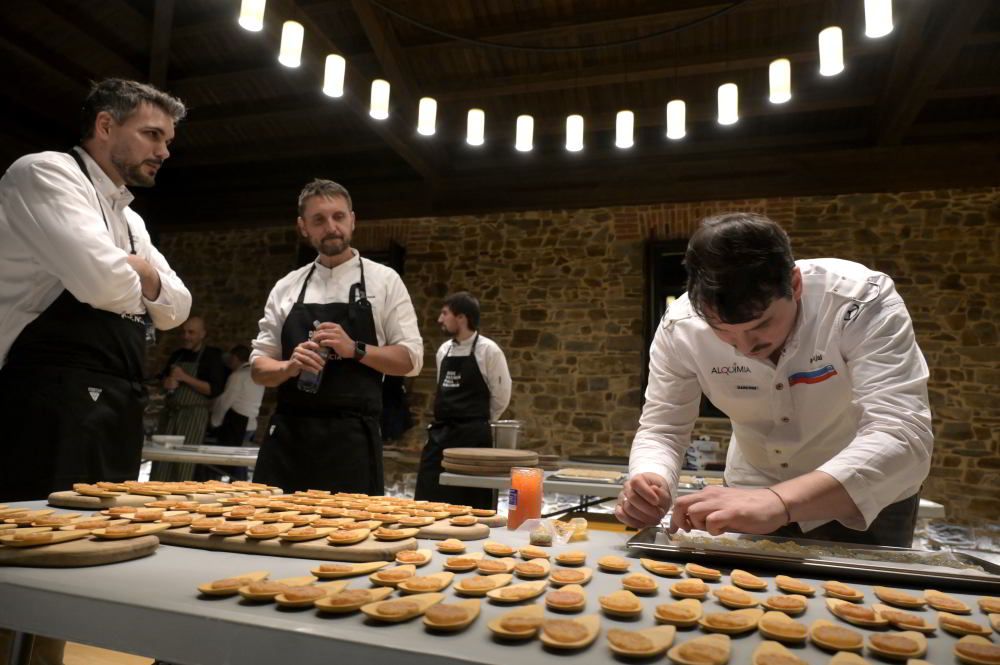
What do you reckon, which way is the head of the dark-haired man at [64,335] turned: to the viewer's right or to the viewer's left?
to the viewer's right

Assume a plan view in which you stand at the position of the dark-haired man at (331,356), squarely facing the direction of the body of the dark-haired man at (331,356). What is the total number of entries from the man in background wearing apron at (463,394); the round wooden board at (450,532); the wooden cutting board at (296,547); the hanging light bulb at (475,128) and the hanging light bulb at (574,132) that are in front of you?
2

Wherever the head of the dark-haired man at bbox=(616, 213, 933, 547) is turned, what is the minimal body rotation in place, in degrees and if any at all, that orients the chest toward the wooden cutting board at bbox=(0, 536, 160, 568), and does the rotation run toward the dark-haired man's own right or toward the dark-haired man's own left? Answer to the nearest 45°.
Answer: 0° — they already face it

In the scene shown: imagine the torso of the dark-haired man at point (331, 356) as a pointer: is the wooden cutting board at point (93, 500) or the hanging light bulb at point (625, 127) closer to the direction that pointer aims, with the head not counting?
the wooden cutting board

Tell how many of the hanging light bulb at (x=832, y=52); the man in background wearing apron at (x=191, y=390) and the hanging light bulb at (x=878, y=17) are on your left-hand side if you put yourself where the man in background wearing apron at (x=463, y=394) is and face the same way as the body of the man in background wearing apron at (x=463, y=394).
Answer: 2

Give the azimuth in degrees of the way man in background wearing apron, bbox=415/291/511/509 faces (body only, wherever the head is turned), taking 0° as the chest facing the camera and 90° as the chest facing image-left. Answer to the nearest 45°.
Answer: approximately 45°

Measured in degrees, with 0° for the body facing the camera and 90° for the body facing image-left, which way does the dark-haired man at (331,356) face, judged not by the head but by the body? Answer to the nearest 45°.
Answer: approximately 0°

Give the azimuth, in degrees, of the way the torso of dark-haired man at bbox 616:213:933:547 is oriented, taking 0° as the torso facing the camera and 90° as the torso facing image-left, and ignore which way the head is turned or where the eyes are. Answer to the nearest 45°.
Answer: approximately 45°
